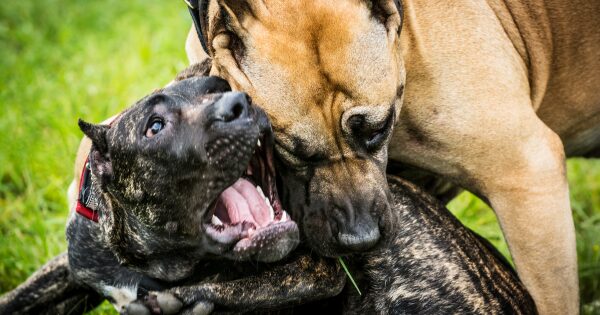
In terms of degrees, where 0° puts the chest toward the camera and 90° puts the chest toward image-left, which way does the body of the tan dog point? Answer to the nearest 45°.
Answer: approximately 45°

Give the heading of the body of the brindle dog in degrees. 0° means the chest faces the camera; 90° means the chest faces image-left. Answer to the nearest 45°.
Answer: approximately 90°
